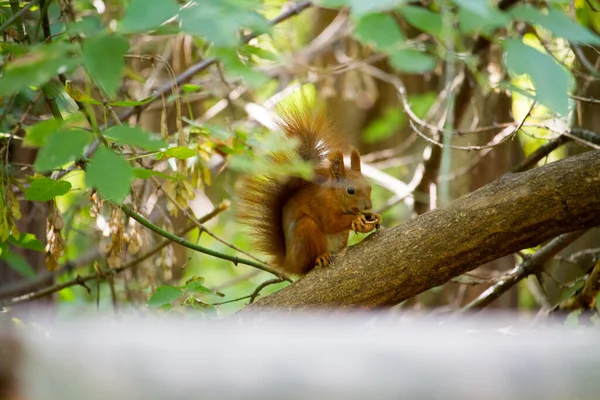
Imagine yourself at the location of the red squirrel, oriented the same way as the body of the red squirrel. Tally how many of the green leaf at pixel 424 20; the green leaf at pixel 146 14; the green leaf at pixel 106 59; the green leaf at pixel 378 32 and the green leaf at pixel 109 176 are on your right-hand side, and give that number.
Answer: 5

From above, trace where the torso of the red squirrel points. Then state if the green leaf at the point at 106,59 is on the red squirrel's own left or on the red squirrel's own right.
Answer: on the red squirrel's own right

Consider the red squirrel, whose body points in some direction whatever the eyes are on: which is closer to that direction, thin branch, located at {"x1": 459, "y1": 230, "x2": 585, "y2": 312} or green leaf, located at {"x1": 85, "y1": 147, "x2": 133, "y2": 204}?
the thin branch

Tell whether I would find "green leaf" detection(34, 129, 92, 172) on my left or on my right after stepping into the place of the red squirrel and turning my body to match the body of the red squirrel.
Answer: on my right

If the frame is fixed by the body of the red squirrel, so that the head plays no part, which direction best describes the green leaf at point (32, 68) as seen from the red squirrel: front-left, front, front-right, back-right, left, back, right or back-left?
right

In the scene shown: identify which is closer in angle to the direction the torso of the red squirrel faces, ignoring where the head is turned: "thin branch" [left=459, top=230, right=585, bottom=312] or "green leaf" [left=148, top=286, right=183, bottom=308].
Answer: the thin branch

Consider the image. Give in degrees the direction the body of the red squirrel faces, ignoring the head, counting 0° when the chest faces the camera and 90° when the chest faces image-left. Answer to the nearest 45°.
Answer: approximately 270°

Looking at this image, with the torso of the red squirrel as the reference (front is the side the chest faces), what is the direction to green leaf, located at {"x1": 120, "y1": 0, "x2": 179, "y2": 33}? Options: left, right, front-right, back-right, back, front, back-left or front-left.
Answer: right
